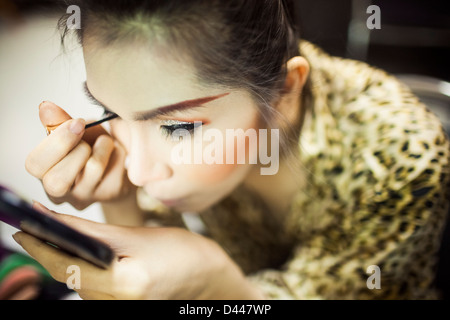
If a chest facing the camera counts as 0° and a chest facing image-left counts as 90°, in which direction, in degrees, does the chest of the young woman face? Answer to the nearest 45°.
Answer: approximately 45°

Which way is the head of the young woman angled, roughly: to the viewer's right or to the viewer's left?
to the viewer's left
